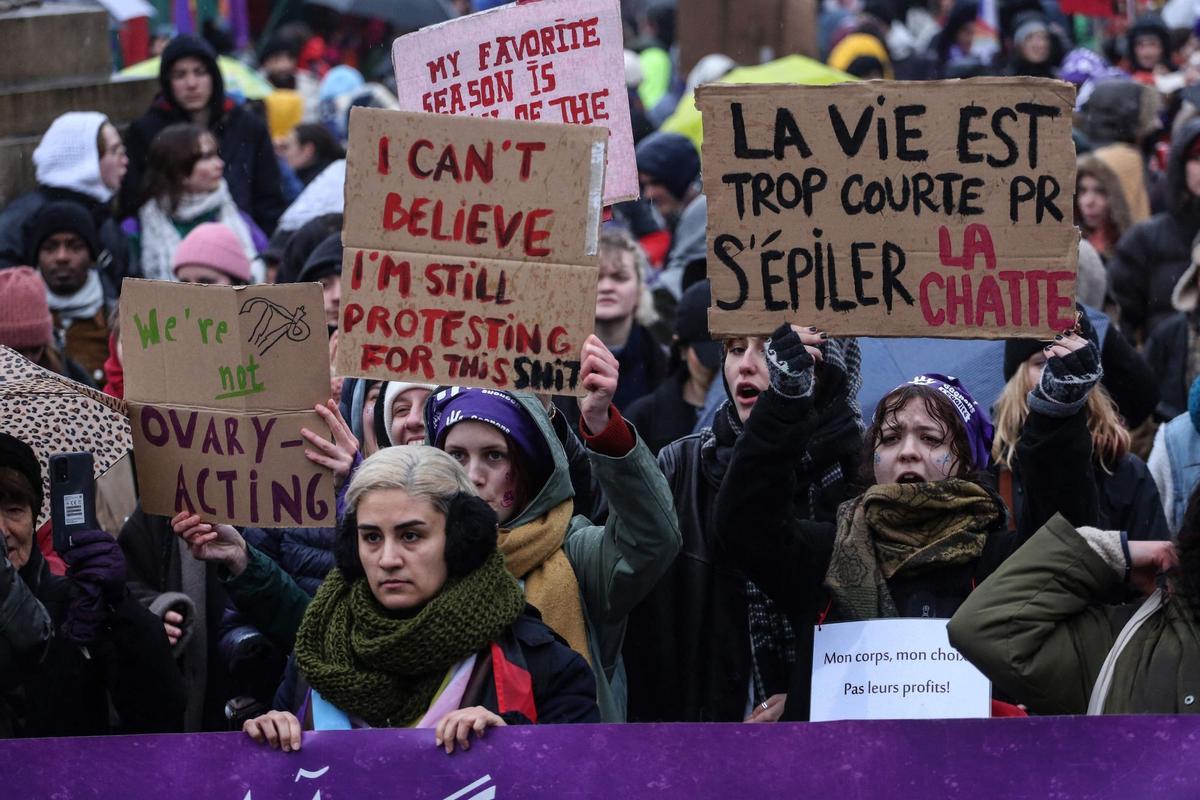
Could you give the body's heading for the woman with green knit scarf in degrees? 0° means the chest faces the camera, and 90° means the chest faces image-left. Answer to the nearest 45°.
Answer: approximately 45°

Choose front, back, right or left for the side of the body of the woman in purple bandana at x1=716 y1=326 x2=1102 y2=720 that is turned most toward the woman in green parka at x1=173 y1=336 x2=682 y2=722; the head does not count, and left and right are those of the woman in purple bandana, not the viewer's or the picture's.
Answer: right

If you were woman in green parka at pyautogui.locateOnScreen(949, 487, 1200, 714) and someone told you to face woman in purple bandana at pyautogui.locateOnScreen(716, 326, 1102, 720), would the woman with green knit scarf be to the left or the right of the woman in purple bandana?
left

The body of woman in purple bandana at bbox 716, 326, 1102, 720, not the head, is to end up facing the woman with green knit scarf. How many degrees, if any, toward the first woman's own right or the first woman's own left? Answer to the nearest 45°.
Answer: approximately 45° to the first woman's own right

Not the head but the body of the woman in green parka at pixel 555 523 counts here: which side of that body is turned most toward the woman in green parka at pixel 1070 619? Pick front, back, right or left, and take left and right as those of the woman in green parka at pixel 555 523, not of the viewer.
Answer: left

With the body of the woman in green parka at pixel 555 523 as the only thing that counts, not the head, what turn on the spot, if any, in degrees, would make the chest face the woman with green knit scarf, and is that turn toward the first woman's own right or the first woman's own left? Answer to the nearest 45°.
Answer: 0° — they already face them

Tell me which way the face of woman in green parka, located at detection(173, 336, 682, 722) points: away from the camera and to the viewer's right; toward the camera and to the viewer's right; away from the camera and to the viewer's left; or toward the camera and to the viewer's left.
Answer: toward the camera and to the viewer's left

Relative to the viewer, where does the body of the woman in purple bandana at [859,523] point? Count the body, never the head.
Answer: toward the camera

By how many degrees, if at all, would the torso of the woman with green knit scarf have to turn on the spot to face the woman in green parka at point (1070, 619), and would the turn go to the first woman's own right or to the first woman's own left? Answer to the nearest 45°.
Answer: approximately 135° to the first woman's own left
